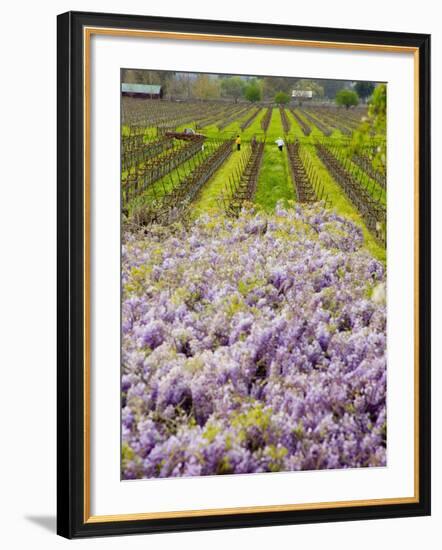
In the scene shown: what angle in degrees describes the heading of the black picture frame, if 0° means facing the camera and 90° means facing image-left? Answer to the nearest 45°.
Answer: approximately 315°
